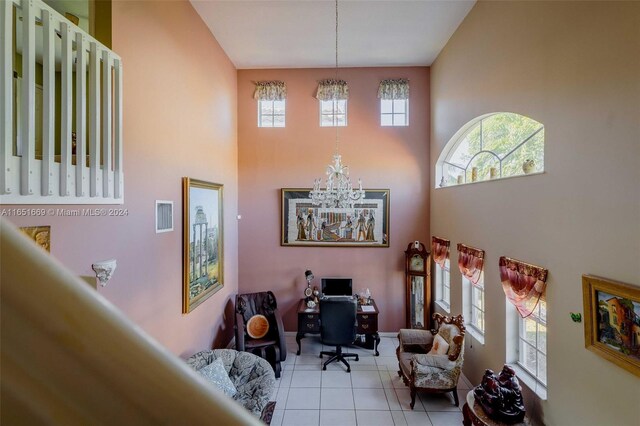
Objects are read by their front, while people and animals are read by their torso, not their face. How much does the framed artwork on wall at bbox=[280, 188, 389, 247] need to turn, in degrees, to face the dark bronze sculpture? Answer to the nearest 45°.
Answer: approximately 45° to its left

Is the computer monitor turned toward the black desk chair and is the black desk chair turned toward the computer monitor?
yes

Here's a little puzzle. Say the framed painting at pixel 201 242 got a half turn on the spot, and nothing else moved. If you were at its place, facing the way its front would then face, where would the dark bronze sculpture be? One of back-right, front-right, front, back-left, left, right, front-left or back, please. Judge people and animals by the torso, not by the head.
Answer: back

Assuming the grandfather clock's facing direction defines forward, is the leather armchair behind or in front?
in front

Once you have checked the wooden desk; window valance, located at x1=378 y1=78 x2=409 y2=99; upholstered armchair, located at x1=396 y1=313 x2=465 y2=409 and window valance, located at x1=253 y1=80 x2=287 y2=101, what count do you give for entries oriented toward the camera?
3

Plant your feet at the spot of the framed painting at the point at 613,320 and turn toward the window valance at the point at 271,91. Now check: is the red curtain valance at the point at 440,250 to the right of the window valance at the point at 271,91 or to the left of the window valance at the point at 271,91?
right

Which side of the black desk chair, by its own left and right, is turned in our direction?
back

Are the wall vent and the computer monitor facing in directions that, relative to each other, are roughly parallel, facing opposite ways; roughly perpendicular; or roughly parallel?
roughly perpendicular

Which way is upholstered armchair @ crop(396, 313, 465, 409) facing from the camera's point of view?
to the viewer's left

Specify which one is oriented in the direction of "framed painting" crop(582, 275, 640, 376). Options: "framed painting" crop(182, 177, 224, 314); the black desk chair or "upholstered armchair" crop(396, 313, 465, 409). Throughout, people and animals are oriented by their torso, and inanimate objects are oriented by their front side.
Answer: "framed painting" crop(182, 177, 224, 314)

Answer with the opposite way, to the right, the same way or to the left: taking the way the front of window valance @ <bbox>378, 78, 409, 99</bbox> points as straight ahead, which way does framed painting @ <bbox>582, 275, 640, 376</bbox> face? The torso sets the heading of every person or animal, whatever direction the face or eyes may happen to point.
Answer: to the right

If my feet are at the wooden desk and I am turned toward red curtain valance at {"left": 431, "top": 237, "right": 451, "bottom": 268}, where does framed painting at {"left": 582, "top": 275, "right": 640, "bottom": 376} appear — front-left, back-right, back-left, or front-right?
front-right

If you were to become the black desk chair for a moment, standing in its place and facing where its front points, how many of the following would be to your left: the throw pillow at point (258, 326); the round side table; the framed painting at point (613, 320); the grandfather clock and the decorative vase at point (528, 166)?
1

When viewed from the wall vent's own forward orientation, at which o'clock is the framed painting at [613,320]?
The framed painting is roughly at 12 o'clock from the wall vent.

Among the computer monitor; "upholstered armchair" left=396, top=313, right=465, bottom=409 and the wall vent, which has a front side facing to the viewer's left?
the upholstered armchair

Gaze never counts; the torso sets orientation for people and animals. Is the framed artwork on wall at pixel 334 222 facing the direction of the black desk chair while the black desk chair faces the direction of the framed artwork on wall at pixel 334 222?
yes

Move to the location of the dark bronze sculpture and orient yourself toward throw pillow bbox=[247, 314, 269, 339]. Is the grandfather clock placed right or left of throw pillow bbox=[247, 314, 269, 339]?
right

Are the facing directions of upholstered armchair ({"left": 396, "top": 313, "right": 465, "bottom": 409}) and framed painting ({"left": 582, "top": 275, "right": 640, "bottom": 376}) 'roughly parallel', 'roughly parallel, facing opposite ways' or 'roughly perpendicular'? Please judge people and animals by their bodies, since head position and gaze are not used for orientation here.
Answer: roughly parallel
